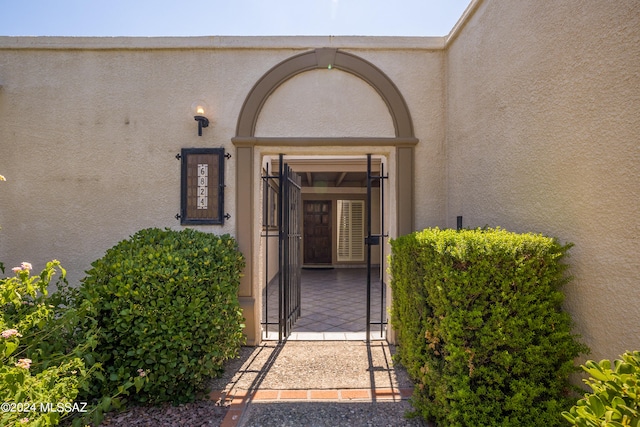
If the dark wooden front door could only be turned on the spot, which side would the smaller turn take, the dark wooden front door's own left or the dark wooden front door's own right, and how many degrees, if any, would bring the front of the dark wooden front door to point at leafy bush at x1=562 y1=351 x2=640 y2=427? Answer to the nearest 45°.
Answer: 0° — it already faces it

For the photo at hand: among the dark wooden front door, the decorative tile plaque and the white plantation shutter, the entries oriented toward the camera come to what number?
3

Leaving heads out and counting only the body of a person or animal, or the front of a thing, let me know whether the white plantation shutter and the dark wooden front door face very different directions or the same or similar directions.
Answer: same or similar directions

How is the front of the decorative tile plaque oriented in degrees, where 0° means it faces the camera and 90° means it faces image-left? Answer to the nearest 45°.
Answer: approximately 0°

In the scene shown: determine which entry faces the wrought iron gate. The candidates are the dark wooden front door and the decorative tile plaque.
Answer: the dark wooden front door

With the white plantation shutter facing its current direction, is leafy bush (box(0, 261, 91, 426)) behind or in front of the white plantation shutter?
in front

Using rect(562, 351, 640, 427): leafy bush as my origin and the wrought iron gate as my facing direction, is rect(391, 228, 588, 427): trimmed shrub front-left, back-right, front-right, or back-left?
front-right

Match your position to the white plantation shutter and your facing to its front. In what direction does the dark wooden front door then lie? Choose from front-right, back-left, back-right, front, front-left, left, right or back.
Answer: right

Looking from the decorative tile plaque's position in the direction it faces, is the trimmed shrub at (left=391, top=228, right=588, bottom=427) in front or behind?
in front

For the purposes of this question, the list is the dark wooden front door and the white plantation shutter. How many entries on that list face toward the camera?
2

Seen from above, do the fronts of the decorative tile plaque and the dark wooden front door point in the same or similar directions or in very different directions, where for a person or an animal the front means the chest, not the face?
same or similar directions

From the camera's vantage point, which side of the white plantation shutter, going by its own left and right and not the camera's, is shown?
front

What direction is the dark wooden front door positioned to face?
toward the camera

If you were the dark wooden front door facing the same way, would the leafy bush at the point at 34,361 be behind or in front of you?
in front
